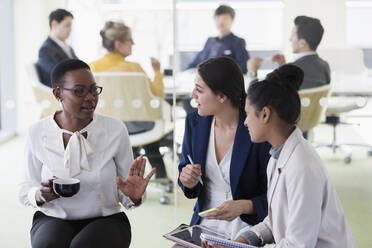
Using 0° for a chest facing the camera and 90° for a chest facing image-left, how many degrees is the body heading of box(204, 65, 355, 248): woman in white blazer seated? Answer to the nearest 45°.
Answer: approximately 90°

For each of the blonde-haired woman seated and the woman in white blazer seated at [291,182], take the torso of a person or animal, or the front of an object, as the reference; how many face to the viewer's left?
1

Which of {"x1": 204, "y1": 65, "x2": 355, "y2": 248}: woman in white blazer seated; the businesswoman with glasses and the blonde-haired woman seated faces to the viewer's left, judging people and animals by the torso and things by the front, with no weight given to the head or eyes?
the woman in white blazer seated

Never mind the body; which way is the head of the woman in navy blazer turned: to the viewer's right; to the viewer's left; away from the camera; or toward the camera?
to the viewer's left

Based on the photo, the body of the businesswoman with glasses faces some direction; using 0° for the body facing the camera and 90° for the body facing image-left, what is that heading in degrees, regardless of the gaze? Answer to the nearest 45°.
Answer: approximately 0°

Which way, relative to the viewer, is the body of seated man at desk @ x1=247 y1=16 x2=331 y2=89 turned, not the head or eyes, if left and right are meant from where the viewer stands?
facing away from the viewer and to the left of the viewer

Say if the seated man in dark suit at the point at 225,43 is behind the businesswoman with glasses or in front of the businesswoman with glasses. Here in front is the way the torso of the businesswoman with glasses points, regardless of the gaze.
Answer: behind

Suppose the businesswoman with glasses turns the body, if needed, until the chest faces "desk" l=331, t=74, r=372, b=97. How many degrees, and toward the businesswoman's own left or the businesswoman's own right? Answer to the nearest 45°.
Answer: approximately 135° to the businesswoman's own left
